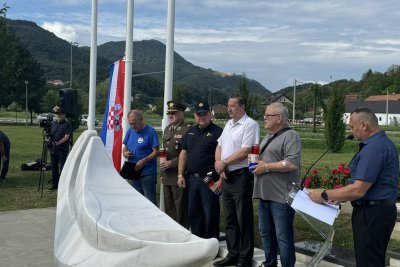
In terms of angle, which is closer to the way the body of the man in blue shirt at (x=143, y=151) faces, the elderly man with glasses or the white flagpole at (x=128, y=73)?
the elderly man with glasses

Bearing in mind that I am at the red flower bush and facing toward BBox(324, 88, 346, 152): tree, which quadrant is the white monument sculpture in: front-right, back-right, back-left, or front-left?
back-left

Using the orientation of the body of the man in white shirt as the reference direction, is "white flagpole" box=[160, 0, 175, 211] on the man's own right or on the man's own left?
on the man's own right

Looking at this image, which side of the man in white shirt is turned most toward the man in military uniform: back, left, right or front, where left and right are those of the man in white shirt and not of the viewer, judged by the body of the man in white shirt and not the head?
right

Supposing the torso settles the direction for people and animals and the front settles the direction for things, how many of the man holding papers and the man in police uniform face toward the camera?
1

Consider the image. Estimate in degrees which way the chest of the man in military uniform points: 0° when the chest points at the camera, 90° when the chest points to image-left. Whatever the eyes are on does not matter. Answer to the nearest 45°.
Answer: approximately 45°

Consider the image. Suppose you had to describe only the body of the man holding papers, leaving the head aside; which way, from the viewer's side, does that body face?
to the viewer's left

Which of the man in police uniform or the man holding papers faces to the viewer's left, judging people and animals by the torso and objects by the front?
the man holding papers

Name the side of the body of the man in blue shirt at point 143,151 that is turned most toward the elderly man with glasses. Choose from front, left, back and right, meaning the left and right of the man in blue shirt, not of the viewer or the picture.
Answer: left

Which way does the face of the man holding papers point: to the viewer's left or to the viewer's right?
to the viewer's left

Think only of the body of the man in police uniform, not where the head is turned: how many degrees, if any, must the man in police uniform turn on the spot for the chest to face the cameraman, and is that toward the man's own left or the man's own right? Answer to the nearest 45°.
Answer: approximately 135° to the man's own right

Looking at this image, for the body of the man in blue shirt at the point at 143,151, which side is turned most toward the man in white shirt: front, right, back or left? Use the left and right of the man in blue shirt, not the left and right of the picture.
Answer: left
